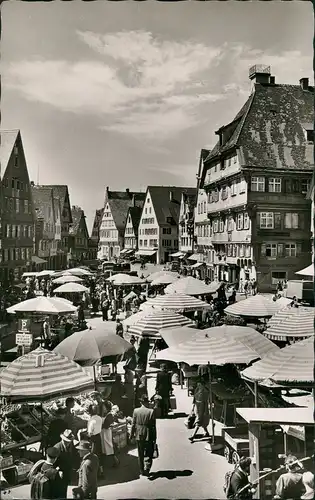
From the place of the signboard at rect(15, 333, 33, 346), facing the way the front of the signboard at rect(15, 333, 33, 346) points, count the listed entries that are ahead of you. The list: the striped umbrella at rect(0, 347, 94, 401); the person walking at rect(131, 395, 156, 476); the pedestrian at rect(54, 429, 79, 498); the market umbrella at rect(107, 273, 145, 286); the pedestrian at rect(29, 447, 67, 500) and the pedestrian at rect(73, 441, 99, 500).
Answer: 5

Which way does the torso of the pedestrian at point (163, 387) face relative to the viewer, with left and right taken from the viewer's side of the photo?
facing away from the viewer

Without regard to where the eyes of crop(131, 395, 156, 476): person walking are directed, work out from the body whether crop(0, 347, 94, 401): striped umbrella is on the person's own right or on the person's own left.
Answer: on the person's own left

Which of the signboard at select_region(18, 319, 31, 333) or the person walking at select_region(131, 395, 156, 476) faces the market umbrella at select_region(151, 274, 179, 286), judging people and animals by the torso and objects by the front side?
the person walking

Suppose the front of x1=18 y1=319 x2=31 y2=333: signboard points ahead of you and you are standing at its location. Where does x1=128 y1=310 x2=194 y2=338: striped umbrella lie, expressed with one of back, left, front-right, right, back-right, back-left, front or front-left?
front-left

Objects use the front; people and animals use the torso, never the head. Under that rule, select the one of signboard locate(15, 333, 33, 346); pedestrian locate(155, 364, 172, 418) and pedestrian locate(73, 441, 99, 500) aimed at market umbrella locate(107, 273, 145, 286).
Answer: pedestrian locate(155, 364, 172, 418)

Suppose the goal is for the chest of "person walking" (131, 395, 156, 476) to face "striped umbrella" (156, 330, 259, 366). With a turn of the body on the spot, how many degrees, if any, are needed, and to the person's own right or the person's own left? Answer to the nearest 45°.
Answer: approximately 45° to the person's own right

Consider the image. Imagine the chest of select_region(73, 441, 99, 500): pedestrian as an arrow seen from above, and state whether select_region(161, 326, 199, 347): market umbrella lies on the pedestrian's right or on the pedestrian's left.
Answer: on the pedestrian's right

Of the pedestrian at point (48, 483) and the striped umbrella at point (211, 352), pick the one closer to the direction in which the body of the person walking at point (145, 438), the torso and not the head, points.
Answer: the striped umbrella

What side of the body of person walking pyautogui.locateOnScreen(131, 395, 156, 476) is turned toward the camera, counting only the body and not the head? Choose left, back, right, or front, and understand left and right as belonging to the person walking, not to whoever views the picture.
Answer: back
